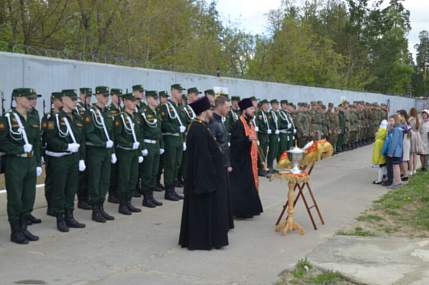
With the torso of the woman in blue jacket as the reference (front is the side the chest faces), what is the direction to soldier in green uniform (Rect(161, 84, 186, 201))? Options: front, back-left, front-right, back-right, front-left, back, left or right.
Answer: front-left

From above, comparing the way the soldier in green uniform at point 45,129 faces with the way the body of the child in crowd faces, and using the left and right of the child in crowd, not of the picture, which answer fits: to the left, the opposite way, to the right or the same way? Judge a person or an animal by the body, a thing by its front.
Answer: the opposite way

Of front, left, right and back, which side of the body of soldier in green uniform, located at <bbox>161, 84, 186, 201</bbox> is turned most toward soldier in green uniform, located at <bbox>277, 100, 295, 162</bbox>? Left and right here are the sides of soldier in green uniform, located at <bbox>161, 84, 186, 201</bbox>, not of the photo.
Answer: left

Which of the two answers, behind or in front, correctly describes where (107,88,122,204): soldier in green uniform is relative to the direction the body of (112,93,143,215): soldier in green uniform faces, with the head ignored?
behind

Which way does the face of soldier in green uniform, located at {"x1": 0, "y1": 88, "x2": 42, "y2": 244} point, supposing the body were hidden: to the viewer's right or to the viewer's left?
to the viewer's right

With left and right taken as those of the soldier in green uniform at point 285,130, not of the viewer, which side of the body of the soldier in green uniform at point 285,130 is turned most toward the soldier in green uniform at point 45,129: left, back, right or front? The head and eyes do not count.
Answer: right

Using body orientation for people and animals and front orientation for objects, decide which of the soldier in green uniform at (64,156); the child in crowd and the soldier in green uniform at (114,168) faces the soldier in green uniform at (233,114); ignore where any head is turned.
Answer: the child in crowd

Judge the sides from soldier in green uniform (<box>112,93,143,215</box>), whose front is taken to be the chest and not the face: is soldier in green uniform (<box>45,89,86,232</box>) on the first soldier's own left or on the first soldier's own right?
on the first soldier's own right

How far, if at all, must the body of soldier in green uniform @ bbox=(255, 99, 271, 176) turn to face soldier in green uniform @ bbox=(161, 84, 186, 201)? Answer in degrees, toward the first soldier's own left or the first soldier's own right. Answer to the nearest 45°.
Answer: approximately 45° to the first soldier's own right

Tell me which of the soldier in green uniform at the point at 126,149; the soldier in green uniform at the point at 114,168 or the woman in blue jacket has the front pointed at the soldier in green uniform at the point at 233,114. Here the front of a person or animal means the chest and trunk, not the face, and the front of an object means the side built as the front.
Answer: the woman in blue jacket
